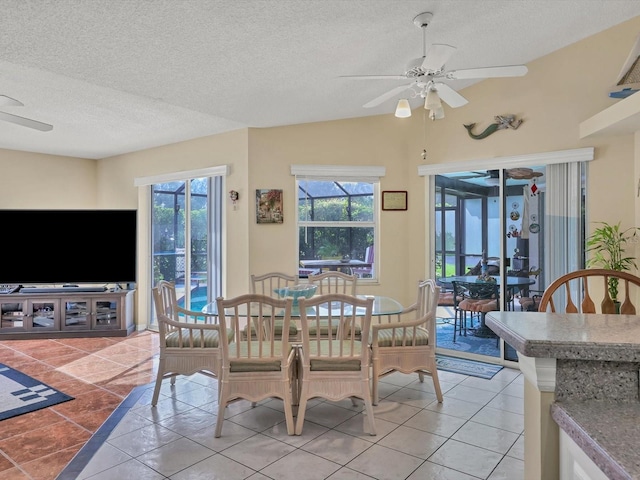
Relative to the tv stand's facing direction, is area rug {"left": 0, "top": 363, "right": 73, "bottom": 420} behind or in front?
in front

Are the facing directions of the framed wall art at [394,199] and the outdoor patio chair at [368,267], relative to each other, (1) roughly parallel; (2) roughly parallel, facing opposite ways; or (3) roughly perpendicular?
roughly perpendicular

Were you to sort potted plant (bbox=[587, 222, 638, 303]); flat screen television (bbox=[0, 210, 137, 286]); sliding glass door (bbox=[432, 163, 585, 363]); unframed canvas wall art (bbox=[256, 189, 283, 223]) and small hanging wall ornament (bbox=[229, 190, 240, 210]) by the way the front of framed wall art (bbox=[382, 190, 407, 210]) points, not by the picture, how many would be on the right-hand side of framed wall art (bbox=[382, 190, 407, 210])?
3

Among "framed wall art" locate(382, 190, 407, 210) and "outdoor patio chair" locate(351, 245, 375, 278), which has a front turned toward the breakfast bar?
the framed wall art

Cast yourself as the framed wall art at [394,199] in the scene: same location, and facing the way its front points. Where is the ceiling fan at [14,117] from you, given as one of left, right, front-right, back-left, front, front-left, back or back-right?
front-right

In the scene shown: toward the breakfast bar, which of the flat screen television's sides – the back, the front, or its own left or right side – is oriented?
front

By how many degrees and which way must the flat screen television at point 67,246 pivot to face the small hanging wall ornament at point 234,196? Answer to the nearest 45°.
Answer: approximately 45° to its left

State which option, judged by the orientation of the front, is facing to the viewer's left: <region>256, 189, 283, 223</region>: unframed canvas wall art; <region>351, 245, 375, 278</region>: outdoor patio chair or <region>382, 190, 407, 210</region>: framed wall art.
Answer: the outdoor patio chair

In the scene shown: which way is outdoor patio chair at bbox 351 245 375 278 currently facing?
to the viewer's left

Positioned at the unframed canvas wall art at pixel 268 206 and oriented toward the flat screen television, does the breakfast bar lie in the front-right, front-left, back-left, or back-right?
back-left

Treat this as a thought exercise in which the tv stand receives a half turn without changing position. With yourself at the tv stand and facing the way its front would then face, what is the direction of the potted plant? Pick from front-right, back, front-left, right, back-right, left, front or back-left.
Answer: back-right

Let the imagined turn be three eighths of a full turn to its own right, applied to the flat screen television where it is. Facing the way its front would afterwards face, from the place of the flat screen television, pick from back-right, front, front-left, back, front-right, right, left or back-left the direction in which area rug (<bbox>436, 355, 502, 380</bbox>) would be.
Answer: back

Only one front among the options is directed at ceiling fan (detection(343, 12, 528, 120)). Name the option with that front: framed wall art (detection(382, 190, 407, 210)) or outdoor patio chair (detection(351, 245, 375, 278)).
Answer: the framed wall art
